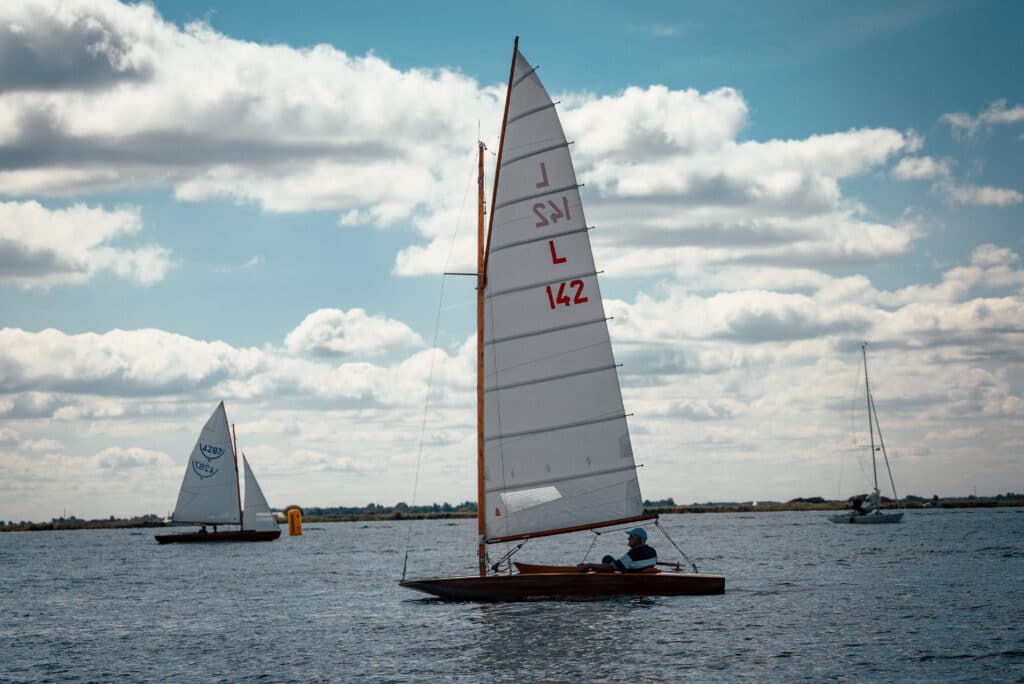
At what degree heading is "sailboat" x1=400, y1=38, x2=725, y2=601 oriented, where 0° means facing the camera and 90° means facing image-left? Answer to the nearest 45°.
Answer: approximately 90°

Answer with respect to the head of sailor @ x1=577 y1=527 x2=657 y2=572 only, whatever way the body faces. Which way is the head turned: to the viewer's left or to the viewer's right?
to the viewer's left

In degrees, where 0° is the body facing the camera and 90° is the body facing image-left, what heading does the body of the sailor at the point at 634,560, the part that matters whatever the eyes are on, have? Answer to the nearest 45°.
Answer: approximately 90°
